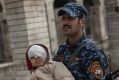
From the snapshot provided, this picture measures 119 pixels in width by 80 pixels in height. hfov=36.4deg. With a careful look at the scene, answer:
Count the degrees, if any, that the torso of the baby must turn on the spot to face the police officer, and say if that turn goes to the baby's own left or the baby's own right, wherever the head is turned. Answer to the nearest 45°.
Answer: approximately 135° to the baby's own left

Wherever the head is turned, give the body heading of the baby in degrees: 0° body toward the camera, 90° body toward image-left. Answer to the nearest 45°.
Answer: approximately 45°

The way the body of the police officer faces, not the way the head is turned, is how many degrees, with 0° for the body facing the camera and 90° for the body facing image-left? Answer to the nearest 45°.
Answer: approximately 45°

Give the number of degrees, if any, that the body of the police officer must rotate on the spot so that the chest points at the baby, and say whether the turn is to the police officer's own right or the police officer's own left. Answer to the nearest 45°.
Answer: approximately 45° to the police officer's own right
